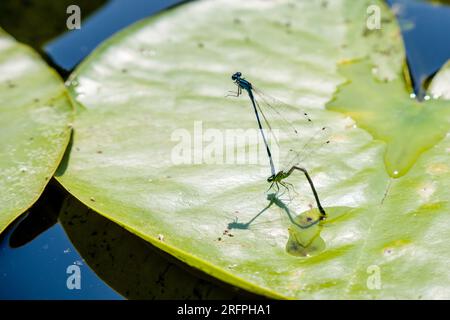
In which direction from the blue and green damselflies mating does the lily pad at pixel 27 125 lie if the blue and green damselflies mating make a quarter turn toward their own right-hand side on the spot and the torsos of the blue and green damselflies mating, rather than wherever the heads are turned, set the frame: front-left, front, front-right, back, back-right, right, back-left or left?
left

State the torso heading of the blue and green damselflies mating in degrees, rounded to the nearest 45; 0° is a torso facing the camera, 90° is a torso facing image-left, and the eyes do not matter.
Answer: approximately 90°
